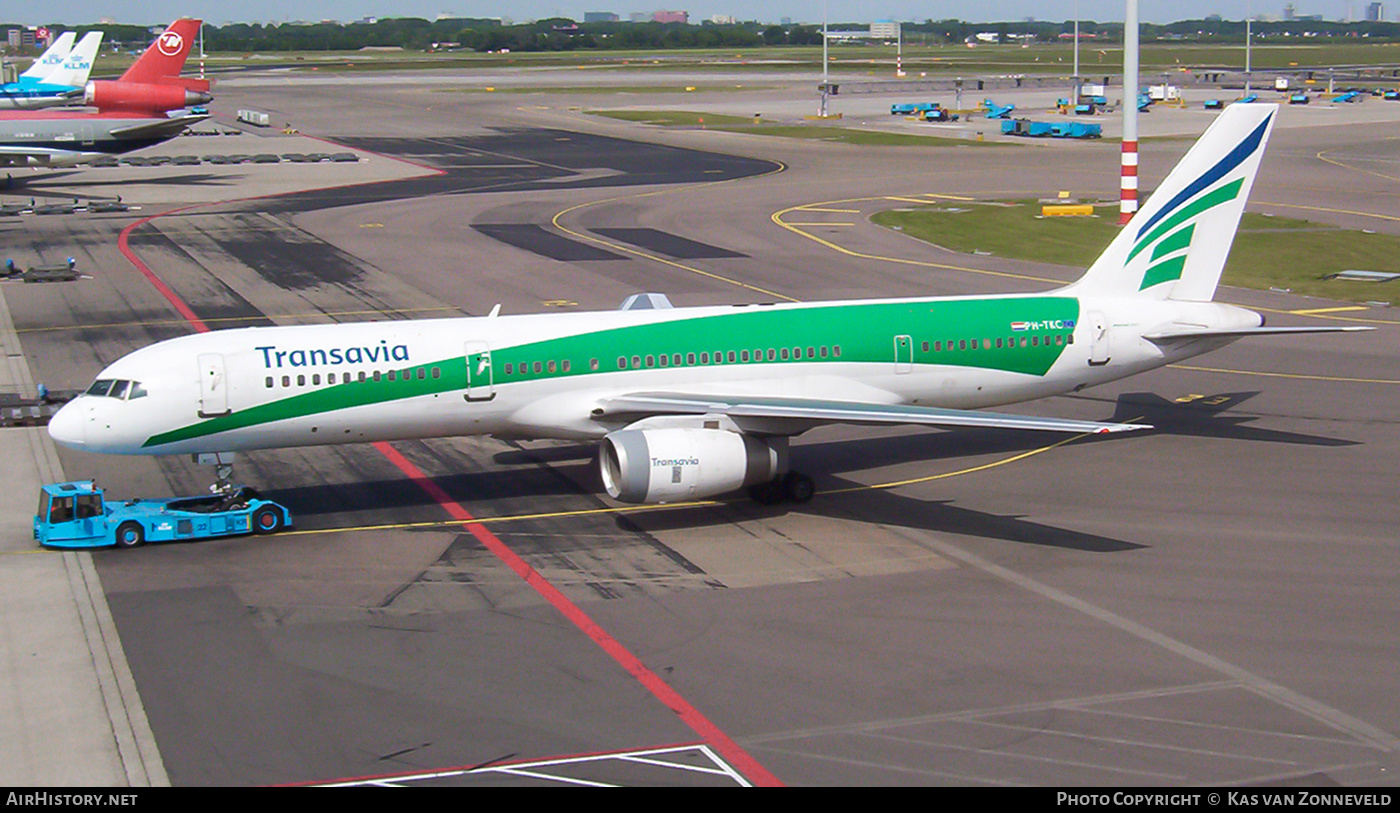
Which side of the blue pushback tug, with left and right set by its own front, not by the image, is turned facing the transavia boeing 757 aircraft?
back

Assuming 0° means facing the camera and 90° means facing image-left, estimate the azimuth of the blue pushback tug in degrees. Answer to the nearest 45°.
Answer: approximately 90°
